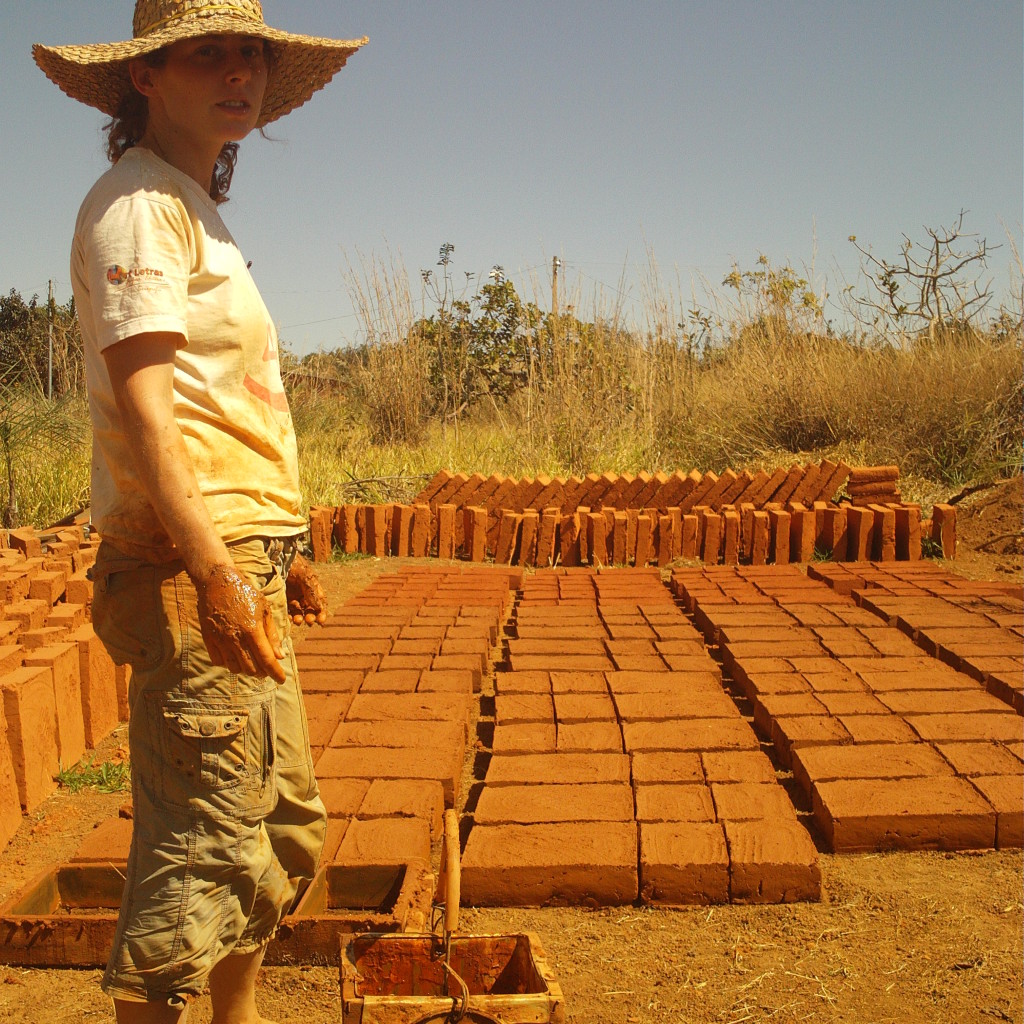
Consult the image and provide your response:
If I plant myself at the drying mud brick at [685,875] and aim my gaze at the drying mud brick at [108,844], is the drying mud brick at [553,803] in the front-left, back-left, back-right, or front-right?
front-right

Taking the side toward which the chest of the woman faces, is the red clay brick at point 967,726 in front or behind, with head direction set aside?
in front

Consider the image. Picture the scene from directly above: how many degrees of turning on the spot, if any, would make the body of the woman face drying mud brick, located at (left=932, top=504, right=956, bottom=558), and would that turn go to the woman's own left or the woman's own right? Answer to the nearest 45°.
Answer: approximately 45° to the woman's own left

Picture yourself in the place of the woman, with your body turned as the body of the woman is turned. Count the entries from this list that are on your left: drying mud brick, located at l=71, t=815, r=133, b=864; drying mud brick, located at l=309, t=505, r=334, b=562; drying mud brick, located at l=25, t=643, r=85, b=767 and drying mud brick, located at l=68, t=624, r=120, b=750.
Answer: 4

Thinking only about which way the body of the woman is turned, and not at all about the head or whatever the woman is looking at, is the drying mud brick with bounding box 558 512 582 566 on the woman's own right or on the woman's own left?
on the woman's own left

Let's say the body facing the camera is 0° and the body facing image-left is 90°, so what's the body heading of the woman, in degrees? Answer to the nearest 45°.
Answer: approximately 270°

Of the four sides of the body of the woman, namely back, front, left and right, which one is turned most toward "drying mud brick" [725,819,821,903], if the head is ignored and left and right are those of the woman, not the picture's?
front

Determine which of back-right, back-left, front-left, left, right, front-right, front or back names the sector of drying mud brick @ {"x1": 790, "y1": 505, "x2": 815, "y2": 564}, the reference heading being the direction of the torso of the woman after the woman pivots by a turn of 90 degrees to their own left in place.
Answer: front-right

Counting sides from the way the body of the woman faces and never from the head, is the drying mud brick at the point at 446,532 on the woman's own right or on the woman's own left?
on the woman's own left

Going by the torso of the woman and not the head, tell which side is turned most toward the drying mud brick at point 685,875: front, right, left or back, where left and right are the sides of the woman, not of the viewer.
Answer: front

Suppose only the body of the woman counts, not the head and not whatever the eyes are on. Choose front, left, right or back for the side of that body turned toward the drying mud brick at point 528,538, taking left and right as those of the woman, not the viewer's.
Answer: left

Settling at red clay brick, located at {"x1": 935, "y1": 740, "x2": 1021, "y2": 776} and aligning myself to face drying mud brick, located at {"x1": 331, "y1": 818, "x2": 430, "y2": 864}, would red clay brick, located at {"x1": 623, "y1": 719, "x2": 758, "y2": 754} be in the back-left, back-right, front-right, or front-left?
front-right

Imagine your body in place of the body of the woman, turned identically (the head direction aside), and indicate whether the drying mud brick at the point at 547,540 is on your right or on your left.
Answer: on your left

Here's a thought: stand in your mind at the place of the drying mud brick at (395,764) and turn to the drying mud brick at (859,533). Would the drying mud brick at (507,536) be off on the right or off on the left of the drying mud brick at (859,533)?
left

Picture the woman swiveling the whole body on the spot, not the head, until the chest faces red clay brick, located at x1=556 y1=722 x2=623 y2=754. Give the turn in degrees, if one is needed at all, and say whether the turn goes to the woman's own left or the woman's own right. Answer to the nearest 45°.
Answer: approximately 45° to the woman's own left

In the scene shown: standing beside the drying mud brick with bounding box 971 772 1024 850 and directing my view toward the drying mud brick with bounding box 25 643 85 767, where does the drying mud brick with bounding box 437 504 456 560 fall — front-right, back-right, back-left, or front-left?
front-right

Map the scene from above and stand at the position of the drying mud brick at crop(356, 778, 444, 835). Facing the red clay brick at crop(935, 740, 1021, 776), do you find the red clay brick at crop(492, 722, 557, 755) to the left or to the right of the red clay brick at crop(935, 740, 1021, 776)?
left

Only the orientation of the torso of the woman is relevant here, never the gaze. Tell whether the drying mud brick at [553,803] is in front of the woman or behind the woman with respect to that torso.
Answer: in front
